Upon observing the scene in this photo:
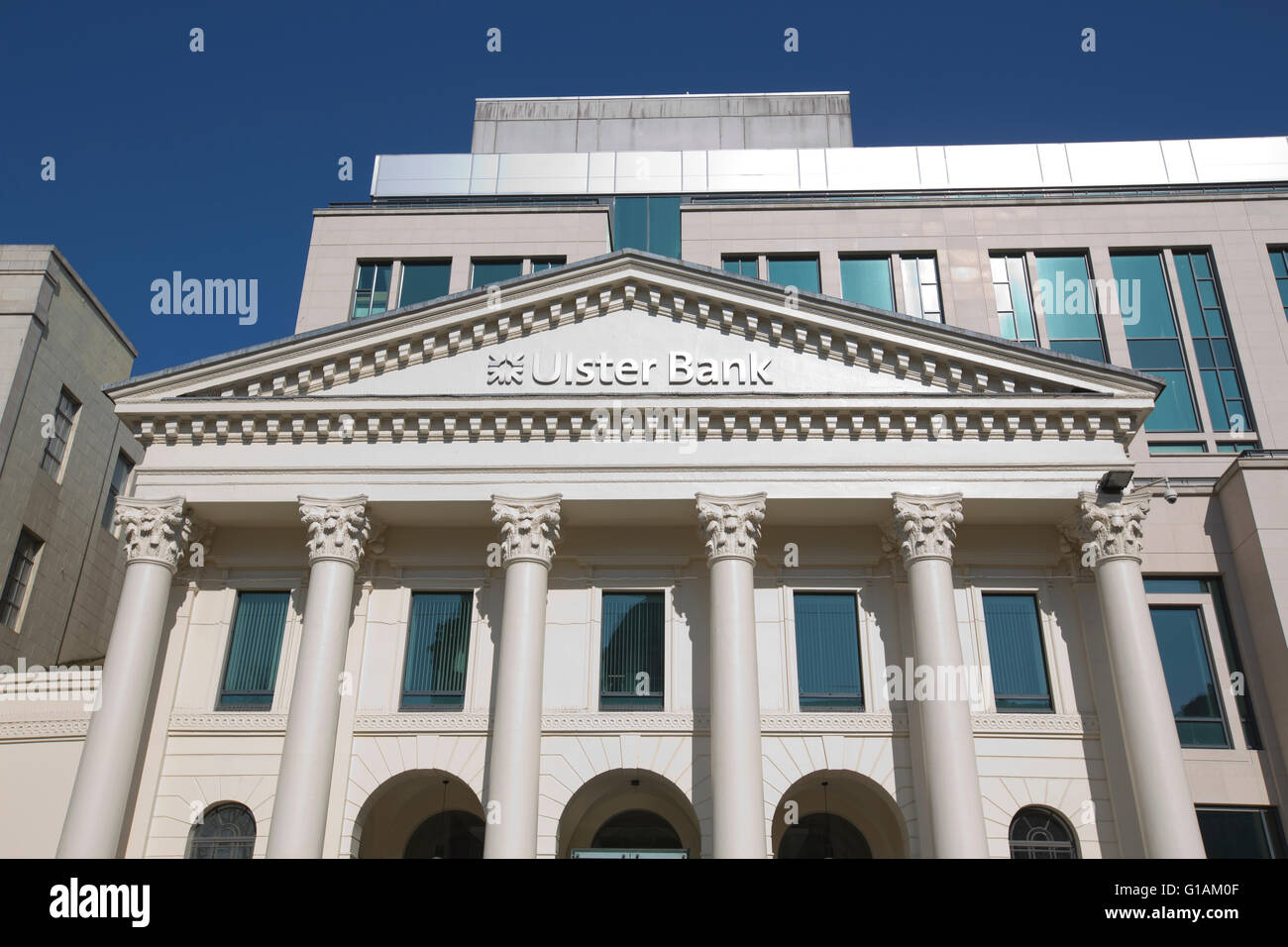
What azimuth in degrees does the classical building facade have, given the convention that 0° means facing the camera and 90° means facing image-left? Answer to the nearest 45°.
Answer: approximately 0°
